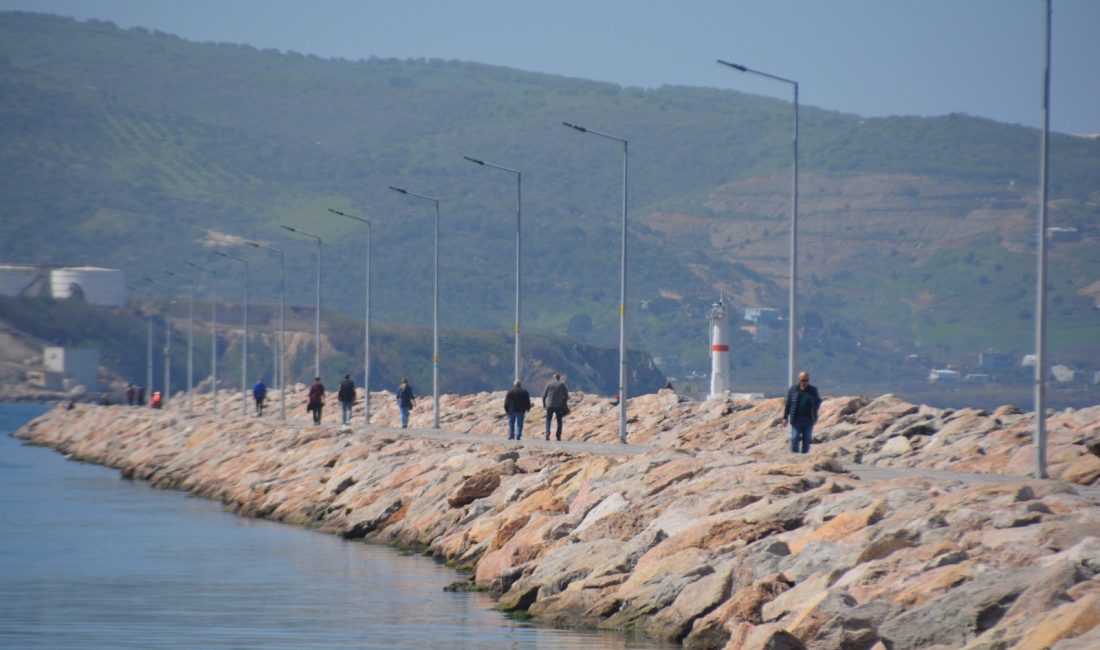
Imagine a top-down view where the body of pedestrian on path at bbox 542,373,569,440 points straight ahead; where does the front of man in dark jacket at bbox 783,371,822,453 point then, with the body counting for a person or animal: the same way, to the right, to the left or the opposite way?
the opposite way

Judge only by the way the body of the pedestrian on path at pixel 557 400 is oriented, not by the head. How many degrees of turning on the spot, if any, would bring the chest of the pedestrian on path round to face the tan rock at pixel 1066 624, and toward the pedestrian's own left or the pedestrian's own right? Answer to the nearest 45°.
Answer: approximately 180°

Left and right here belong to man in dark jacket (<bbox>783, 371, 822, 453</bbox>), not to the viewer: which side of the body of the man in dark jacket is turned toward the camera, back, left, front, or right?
front

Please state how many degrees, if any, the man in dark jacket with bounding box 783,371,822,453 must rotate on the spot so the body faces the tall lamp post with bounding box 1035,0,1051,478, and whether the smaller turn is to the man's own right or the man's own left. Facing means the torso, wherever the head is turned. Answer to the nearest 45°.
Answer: approximately 45° to the man's own left

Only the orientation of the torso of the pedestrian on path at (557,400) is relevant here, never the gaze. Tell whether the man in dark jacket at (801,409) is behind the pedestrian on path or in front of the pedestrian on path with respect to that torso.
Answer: behind

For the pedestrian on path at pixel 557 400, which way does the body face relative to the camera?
away from the camera
